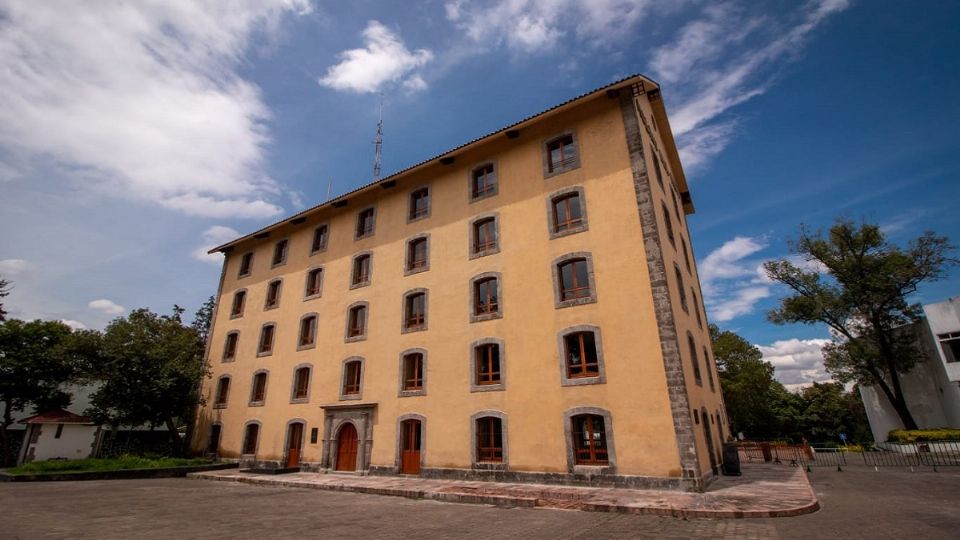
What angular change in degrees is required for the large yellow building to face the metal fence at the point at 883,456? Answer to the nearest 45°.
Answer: approximately 135° to its left

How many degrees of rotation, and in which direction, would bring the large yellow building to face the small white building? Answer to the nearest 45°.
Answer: approximately 90° to its right

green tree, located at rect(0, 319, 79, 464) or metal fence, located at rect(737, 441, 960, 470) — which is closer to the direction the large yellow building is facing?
the green tree

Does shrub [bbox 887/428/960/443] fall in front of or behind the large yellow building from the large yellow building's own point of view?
behind

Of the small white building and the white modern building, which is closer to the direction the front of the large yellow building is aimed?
the small white building

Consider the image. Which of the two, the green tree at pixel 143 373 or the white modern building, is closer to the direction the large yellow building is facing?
the green tree

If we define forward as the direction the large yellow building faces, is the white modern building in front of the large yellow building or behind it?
behind

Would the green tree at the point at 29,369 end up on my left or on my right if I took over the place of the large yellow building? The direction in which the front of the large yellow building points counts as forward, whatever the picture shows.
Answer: on my right

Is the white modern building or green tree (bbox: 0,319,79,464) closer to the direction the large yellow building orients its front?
the green tree

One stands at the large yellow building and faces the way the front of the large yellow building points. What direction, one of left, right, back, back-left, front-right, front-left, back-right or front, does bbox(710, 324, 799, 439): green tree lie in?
back

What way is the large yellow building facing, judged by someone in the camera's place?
facing the viewer and to the left of the viewer
